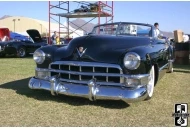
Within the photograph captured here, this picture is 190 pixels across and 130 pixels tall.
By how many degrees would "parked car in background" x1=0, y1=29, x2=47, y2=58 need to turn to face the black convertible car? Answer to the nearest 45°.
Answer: approximately 45° to its left

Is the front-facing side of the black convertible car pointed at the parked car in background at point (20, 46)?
no

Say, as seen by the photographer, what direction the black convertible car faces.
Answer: facing the viewer and to the left of the viewer
